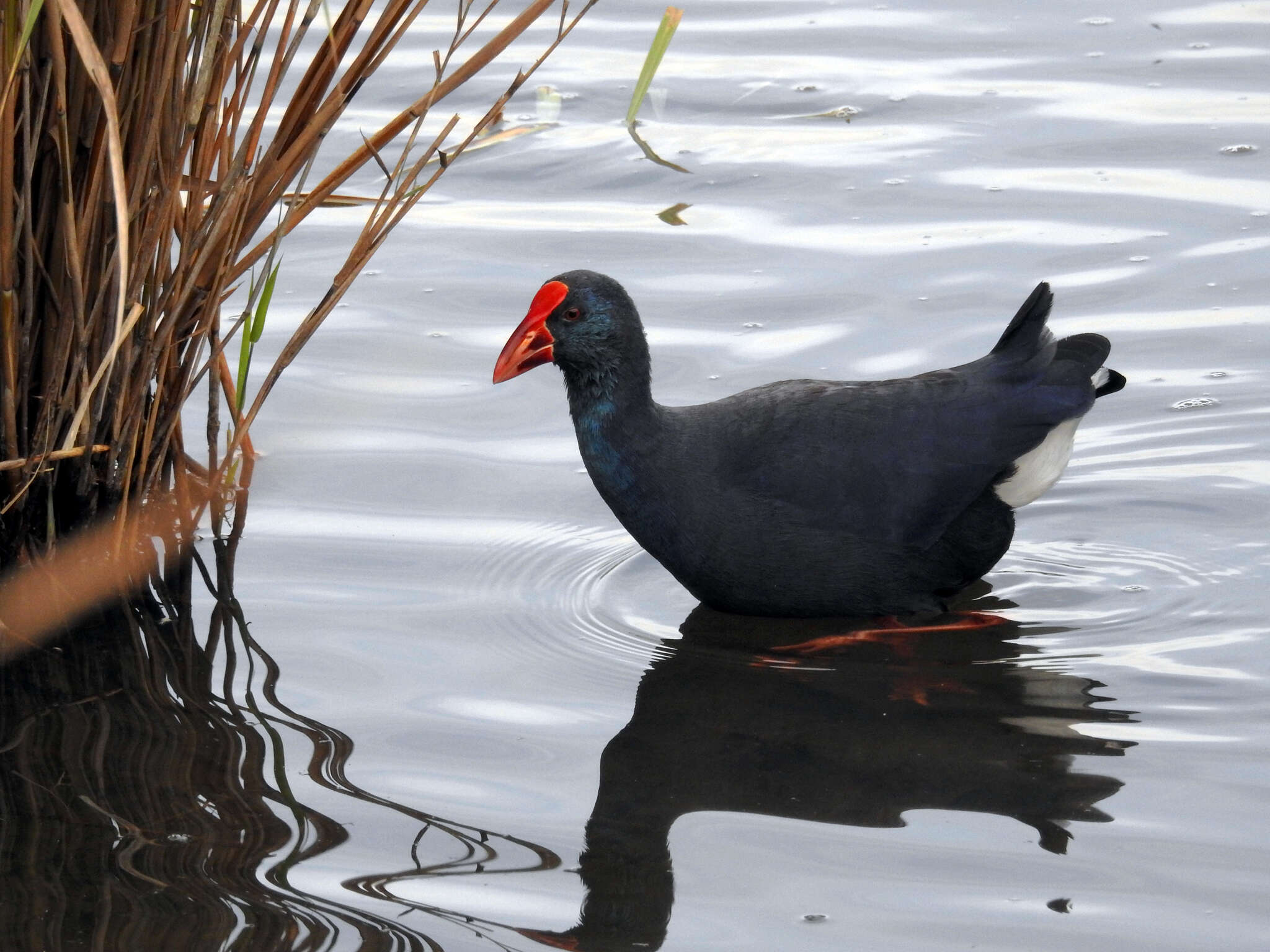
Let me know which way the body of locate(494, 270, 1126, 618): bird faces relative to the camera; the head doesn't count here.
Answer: to the viewer's left

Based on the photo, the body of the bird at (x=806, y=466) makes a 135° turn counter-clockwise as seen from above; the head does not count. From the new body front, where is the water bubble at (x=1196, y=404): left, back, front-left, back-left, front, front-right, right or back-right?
left
